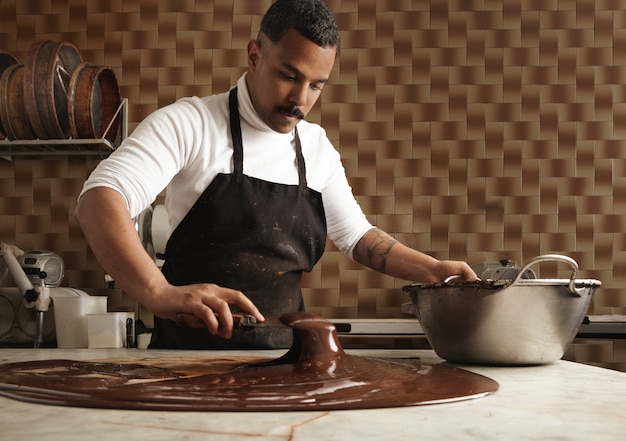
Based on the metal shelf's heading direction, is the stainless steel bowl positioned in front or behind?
in front

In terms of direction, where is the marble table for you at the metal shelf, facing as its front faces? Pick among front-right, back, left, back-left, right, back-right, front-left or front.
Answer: front

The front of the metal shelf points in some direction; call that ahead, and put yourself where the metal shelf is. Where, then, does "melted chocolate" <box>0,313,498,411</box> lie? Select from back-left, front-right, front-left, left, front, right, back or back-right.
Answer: front

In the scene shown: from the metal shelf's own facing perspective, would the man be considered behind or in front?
in front

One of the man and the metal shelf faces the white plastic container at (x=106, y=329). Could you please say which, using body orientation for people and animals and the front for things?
the metal shelf

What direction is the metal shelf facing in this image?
toward the camera

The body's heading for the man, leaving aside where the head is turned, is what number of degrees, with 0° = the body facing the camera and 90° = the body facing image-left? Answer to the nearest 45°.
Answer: approximately 315°

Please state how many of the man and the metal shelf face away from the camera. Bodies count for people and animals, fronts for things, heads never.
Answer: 0
